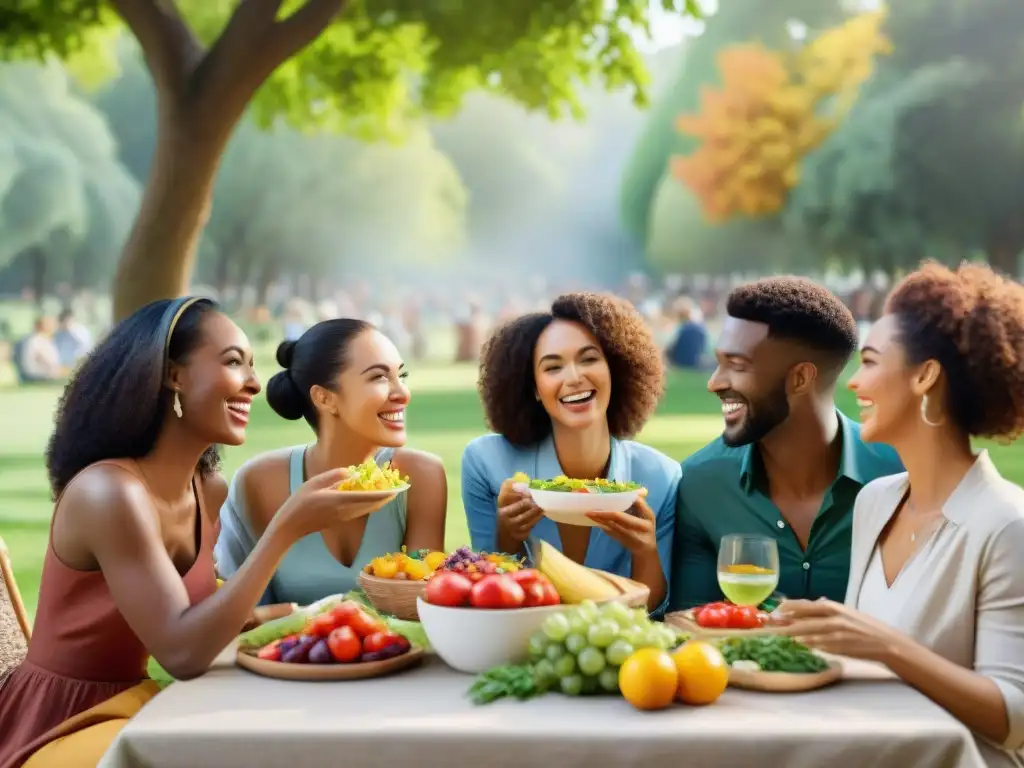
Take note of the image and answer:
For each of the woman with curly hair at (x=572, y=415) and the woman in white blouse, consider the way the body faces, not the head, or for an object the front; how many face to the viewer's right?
0

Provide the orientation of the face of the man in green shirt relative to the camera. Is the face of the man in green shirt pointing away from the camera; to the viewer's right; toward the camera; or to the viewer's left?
to the viewer's left

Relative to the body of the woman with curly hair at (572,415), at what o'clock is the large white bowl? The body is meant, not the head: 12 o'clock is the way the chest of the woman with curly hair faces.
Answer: The large white bowl is roughly at 12 o'clock from the woman with curly hair.

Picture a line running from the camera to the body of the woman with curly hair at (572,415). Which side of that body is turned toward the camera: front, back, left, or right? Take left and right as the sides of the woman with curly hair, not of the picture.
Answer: front

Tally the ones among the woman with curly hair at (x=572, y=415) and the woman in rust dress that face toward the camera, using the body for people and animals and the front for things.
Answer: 1

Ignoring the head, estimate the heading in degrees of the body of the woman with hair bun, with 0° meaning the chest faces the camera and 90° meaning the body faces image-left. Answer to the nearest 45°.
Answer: approximately 315°

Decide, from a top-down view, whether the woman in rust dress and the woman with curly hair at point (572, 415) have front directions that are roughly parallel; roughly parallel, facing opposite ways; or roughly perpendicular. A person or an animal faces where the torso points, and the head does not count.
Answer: roughly perpendicular

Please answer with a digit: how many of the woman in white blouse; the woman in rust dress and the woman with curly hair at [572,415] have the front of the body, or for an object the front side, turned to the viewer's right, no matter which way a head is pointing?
1

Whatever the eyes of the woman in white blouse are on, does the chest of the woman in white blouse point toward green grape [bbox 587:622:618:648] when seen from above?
yes

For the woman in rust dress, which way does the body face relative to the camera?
to the viewer's right

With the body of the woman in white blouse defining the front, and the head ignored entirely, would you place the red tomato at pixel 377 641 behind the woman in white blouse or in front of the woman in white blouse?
in front

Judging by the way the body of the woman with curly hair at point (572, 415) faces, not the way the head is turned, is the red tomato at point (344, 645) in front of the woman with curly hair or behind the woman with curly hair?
in front

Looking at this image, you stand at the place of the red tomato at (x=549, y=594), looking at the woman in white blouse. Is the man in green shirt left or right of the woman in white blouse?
left

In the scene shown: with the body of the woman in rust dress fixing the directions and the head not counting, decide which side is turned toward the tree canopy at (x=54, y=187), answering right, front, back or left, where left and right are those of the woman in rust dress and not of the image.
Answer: left
